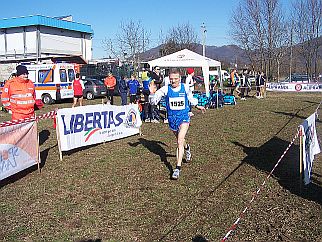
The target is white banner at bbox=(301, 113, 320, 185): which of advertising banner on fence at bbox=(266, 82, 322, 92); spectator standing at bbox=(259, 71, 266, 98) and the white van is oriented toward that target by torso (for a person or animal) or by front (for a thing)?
the advertising banner on fence

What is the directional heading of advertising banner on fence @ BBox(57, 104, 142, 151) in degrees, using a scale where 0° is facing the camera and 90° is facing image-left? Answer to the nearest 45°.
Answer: approximately 315°

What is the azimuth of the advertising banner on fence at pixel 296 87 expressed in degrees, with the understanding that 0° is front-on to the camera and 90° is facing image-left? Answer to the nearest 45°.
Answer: approximately 0°

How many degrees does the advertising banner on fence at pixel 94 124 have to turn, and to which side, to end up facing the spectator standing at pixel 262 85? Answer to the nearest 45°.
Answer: approximately 90° to its left
